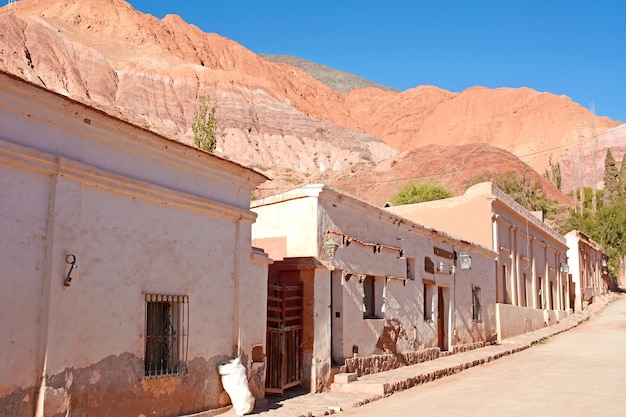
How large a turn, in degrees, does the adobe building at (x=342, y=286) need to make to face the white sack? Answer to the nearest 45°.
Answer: approximately 45° to its right

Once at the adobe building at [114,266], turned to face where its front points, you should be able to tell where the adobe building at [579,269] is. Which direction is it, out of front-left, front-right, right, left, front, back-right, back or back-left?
left

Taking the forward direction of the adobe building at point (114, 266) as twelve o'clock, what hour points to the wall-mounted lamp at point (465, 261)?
The wall-mounted lamp is roughly at 9 o'clock from the adobe building.

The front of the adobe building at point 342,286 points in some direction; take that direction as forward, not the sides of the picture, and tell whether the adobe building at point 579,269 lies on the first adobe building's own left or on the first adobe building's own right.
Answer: on the first adobe building's own left

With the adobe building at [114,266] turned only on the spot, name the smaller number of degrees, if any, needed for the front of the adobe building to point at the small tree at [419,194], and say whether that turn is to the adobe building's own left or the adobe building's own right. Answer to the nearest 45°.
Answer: approximately 90° to the adobe building's own left

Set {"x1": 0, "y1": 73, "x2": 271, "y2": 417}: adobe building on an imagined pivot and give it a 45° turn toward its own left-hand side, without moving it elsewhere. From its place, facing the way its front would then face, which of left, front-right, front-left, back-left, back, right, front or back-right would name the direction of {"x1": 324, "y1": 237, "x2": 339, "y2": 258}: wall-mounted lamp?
front-left

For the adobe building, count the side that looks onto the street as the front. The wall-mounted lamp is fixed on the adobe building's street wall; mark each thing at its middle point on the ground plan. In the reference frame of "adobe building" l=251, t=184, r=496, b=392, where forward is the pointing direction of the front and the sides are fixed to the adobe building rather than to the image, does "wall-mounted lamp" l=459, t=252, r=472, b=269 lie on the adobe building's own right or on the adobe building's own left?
on the adobe building's own left

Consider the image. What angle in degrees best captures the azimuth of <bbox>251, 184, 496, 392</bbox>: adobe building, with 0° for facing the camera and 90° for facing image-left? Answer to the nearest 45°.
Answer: approximately 315°

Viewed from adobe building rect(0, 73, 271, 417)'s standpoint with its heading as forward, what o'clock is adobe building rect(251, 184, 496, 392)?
adobe building rect(251, 184, 496, 392) is roughly at 9 o'clock from adobe building rect(0, 73, 271, 417).

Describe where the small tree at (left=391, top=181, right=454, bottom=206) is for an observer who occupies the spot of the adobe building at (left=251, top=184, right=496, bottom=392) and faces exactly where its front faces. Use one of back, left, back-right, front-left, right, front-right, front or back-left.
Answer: back-left
